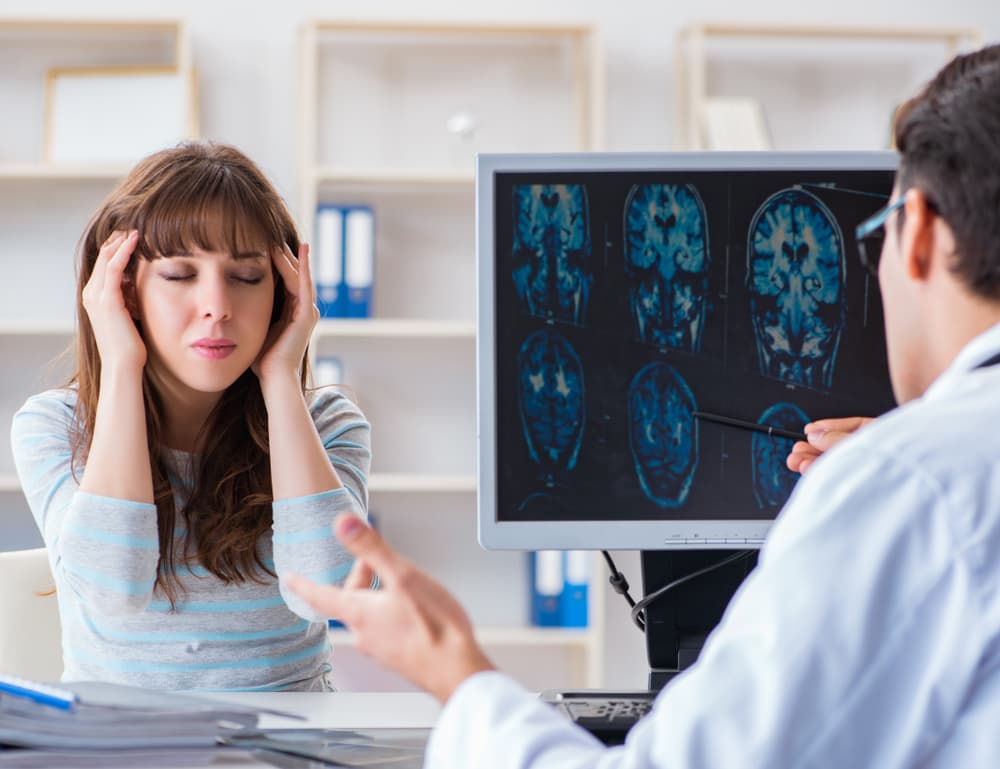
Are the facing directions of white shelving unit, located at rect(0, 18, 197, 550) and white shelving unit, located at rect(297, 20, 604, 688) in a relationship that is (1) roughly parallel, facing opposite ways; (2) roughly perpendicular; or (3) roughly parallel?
roughly parallel

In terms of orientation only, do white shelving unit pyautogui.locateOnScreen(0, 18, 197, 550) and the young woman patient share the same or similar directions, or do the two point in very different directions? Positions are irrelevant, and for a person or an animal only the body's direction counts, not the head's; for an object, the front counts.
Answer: same or similar directions

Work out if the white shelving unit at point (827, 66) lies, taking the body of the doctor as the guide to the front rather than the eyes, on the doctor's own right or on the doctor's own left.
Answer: on the doctor's own right

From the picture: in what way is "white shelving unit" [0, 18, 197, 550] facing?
toward the camera

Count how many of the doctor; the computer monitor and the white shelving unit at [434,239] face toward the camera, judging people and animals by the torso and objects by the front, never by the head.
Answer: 2

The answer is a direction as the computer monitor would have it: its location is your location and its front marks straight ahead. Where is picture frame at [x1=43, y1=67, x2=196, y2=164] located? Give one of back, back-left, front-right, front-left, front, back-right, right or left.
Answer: back-right

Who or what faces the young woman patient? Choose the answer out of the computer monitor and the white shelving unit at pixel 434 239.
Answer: the white shelving unit

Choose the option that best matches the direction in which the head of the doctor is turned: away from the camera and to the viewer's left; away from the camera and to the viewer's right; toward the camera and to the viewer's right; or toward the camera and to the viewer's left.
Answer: away from the camera and to the viewer's left

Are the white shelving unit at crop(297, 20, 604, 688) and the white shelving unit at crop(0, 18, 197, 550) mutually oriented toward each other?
no

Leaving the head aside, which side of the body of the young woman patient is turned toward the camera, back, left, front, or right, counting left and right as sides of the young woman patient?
front

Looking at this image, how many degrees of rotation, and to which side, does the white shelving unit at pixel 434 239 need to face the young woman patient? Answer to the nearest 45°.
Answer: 0° — it already faces them

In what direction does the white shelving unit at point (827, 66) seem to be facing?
toward the camera

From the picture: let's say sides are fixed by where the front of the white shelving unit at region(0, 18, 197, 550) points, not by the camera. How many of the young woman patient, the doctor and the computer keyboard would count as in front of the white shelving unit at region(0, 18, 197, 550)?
3

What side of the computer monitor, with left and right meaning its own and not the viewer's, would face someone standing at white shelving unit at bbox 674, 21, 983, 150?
back

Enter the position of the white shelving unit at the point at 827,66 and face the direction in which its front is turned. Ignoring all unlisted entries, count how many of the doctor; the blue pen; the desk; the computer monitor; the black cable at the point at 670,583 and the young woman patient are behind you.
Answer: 0

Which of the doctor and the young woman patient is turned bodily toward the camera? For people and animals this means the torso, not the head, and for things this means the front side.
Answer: the young woman patient

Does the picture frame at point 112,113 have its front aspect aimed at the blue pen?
yes

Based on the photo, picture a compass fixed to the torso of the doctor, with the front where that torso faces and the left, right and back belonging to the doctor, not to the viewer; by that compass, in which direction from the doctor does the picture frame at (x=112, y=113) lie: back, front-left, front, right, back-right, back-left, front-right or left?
front

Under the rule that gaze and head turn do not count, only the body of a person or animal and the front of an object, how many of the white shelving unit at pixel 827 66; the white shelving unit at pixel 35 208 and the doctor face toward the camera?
2
